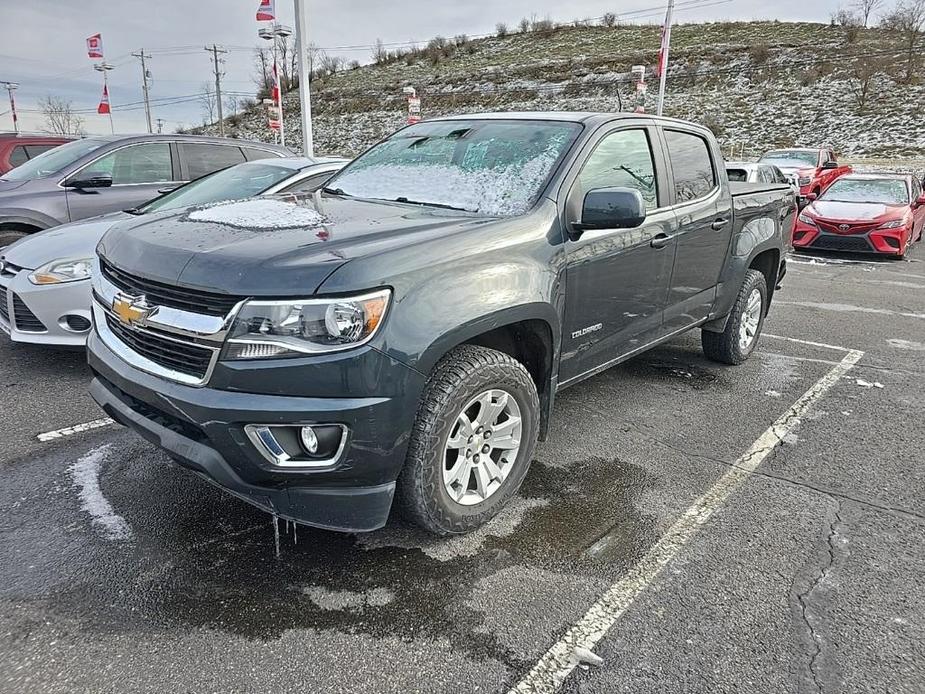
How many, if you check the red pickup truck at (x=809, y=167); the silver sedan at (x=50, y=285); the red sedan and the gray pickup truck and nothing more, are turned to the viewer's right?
0

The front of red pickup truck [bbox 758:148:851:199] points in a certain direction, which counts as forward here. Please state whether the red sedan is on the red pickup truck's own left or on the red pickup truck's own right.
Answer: on the red pickup truck's own left

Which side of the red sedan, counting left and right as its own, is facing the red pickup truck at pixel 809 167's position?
back

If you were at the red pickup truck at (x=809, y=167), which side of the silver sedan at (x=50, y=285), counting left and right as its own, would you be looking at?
back

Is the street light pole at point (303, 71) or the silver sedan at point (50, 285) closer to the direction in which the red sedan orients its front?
the silver sedan

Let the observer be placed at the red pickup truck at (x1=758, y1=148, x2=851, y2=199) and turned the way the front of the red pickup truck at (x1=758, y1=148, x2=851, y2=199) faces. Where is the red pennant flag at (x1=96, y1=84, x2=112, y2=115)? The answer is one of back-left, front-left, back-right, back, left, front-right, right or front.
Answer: front-right

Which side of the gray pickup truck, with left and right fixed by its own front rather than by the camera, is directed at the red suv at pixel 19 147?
right

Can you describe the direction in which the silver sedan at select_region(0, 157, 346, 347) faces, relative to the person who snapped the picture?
facing the viewer and to the left of the viewer

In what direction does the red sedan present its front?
toward the camera

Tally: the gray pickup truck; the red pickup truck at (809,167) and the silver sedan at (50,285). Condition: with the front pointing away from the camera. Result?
0
